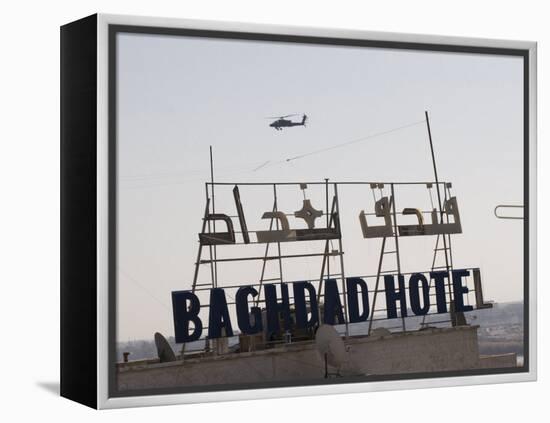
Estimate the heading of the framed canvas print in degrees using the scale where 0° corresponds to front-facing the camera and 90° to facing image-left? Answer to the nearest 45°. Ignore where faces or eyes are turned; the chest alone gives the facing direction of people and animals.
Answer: approximately 315°
